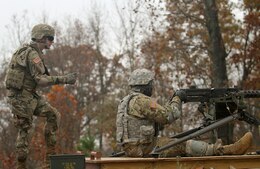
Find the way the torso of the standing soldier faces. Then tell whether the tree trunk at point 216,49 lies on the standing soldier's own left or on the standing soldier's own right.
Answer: on the standing soldier's own left

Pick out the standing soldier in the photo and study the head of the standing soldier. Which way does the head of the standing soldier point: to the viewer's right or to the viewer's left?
to the viewer's right

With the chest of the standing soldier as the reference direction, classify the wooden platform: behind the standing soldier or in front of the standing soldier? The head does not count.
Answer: in front

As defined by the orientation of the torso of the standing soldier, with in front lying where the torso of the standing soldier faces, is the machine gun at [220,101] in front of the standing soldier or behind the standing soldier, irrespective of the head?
in front

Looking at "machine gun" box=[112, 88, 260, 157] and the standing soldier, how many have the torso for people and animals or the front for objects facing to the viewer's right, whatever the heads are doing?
2

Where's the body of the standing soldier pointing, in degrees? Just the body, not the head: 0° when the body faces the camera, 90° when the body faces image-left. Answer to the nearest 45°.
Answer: approximately 270°

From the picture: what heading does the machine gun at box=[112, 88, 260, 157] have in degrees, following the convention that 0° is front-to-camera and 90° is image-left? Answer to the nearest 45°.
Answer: approximately 270°

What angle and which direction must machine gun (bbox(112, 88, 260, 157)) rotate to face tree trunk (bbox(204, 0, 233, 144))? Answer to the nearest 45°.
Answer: approximately 90° to its left

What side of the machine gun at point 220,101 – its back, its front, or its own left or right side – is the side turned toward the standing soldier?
back

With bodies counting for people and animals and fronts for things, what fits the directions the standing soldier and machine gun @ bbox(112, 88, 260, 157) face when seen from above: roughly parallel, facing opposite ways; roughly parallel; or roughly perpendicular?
roughly parallel
